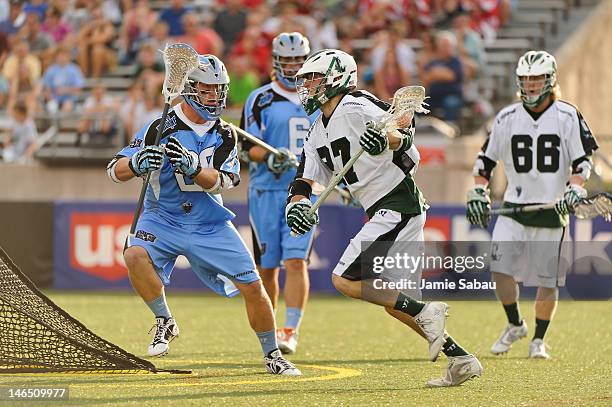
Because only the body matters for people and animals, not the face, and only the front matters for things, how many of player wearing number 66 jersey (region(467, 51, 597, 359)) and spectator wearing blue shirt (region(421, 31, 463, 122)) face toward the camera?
2

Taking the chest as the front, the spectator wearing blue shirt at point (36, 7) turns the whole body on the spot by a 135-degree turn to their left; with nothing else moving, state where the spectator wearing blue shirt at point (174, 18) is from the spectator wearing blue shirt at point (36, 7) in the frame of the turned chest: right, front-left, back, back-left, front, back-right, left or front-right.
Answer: right

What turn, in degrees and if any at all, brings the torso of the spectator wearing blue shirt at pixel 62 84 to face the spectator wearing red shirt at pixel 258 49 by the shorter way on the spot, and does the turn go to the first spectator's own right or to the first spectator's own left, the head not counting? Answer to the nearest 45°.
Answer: approximately 45° to the first spectator's own left

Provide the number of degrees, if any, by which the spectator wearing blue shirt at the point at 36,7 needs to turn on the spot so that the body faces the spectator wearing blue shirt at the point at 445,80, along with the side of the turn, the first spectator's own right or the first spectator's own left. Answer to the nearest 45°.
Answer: approximately 45° to the first spectator's own left

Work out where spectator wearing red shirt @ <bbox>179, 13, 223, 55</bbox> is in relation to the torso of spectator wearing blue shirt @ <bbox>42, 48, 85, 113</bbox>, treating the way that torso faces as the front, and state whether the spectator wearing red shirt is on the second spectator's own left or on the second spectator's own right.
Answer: on the second spectator's own left

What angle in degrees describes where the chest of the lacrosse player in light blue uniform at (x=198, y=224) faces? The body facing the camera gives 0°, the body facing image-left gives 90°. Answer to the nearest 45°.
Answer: approximately 0°

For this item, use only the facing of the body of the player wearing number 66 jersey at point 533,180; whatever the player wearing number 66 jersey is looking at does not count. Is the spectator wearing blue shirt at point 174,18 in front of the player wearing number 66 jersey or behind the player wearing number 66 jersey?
behind
